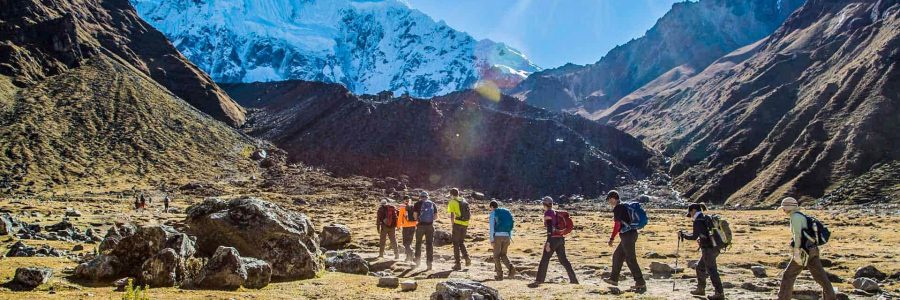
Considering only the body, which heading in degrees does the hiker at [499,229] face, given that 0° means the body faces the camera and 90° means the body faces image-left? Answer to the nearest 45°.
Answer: approximately 135°

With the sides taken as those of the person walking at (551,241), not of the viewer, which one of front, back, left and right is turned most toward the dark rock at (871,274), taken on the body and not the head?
back

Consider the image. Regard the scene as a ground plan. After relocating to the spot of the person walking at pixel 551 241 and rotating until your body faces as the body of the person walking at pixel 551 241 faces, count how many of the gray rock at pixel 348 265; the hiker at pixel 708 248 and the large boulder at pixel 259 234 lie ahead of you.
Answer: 2

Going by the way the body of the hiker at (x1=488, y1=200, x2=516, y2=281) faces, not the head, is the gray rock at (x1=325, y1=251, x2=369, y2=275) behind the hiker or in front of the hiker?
in front

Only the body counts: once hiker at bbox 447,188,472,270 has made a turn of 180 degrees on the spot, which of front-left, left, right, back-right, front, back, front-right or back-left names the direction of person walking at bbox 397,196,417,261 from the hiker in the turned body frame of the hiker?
back

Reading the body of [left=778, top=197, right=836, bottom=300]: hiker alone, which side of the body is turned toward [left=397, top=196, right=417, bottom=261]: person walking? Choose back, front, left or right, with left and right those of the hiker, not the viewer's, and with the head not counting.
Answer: front

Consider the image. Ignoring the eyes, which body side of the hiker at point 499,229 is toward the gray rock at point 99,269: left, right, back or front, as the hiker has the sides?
left

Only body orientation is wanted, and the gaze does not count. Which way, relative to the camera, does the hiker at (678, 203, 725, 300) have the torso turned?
to the viewer's left

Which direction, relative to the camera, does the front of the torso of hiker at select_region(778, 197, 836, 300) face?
to the viewer's left

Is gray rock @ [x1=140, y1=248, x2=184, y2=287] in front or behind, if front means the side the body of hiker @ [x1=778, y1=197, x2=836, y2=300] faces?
in front

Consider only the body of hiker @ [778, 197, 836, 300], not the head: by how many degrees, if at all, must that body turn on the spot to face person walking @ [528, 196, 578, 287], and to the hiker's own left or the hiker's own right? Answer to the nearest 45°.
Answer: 0° — they already face them
